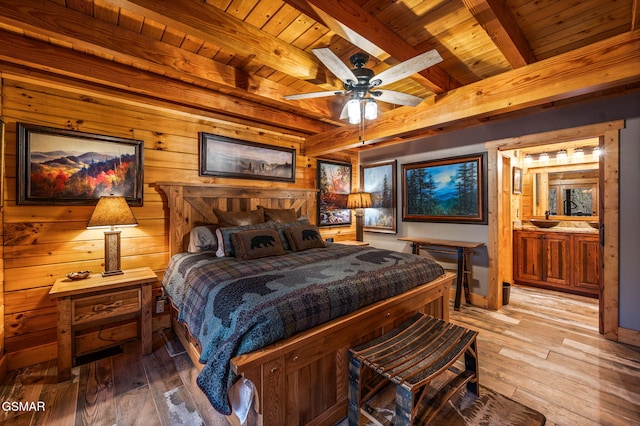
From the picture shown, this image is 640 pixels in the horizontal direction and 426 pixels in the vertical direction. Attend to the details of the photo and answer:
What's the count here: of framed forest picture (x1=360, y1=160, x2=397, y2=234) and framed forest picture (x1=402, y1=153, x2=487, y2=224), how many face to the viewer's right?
0

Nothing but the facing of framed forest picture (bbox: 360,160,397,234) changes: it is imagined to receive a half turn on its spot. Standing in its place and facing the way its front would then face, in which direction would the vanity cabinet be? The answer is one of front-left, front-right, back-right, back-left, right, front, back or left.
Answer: front-right

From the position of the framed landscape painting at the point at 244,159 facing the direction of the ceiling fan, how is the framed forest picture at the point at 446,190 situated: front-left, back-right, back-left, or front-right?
front-left

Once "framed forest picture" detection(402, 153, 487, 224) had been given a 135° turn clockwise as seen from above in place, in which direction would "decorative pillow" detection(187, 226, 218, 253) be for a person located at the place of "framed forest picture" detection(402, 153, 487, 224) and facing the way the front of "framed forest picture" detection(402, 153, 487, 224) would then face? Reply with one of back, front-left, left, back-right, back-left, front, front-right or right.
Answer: back-left

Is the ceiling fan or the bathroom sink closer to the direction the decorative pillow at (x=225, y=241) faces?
the ceiling fan

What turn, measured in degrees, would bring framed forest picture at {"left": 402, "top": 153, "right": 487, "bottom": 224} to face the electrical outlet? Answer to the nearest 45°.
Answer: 0° — it already faces it

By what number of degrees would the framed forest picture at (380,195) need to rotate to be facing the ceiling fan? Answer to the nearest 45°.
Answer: approximately 45° to its left

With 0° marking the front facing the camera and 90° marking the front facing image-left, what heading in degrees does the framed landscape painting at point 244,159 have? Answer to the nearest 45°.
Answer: approximately 315°

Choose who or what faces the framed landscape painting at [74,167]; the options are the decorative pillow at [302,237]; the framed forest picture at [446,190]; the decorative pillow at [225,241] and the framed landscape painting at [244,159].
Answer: the framed forest picture

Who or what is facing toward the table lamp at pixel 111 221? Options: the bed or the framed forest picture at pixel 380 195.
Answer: the framed forest picture

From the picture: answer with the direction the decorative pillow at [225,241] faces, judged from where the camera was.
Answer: facing the viewer and to the right of the viewer

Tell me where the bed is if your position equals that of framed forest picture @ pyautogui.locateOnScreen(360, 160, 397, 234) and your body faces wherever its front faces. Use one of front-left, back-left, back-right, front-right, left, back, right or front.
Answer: front-left

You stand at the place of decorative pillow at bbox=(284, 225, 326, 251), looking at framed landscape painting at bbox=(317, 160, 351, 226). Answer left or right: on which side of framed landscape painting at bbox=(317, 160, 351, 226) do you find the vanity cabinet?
right

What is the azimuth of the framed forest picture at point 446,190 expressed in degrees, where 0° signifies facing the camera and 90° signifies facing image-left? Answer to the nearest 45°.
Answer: approximately 45°

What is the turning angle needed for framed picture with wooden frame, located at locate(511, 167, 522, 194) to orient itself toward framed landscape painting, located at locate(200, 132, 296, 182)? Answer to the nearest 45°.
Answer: approximately 90° to its right

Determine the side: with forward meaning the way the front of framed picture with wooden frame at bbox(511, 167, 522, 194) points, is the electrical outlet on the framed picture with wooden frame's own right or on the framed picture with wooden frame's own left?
on the framed picture with wooden frame's own right

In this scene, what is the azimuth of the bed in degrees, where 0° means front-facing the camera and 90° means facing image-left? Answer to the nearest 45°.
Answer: approximately 315°

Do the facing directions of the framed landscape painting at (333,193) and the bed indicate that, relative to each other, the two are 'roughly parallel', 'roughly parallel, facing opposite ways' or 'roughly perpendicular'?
roughly parallel

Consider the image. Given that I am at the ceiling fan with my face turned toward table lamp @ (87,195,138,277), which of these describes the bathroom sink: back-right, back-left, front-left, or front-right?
back-right
